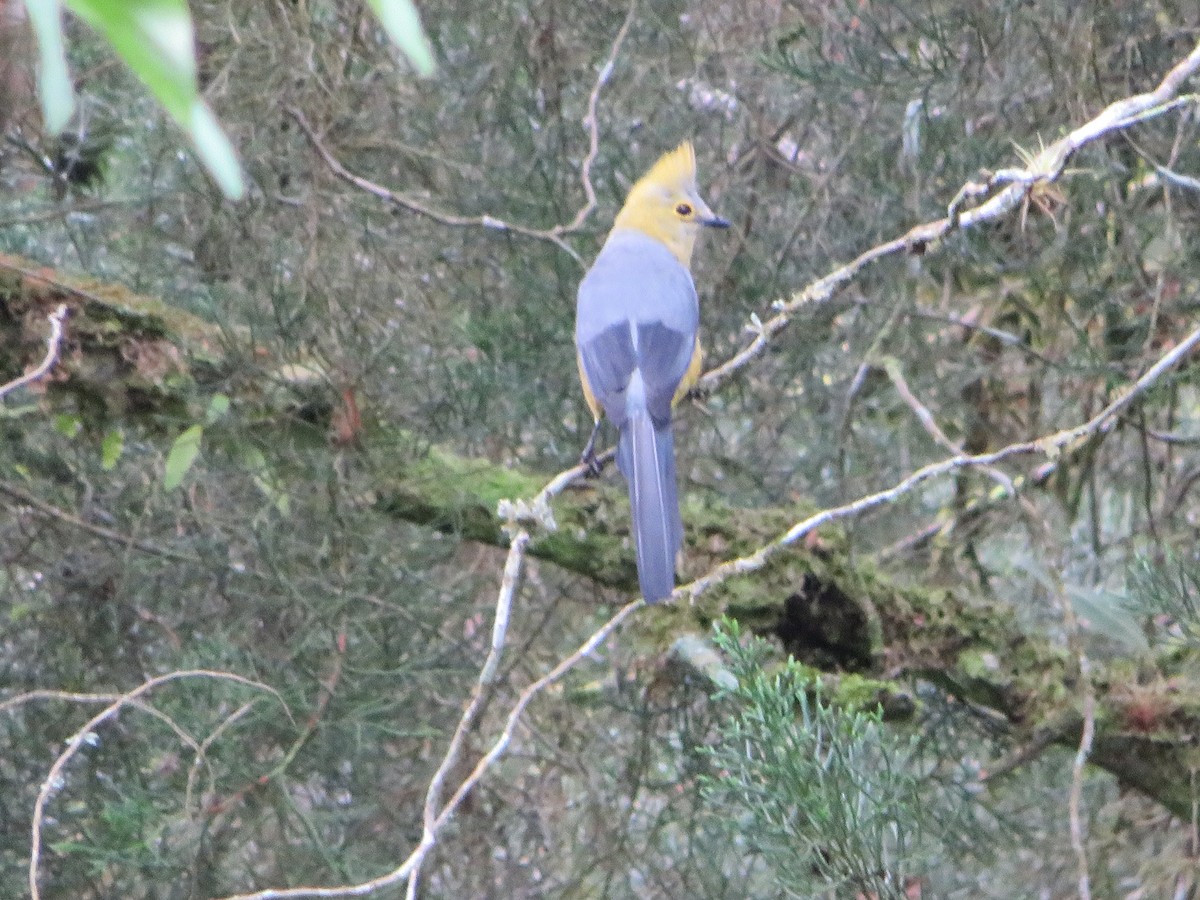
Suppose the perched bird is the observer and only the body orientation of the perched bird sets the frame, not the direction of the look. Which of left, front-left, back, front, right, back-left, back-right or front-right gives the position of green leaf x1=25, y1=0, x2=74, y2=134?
back

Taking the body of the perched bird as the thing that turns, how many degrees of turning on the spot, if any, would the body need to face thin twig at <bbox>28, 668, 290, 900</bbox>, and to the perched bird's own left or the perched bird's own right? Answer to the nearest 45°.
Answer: approximately 135° to the perched bird's own left

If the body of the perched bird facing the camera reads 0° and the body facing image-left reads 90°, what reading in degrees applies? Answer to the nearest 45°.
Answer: approximately 180°

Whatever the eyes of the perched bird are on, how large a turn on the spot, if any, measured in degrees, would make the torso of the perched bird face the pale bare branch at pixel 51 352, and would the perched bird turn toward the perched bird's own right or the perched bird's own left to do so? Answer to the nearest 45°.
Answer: approximately 135° to the perched bird's own left
